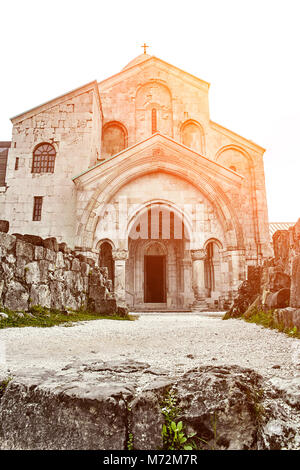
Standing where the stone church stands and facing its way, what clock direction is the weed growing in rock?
The weed growing in rock is roughly at 12 o'clock from the stone church.

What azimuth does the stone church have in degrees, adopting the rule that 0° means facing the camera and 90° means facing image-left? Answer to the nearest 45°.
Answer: approximately 0°

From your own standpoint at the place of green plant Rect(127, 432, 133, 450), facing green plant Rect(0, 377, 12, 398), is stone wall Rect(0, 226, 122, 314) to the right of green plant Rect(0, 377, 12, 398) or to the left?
right

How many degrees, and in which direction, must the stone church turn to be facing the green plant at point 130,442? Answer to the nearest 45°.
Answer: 0° — it already faces it
